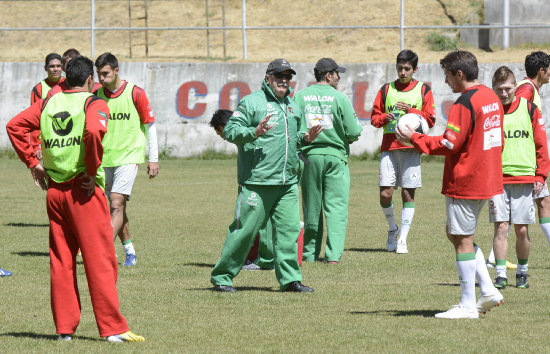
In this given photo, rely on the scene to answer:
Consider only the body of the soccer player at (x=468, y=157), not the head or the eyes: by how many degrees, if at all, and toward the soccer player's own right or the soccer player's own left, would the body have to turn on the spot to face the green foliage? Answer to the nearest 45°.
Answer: approximately 45° to the soccer player's own right

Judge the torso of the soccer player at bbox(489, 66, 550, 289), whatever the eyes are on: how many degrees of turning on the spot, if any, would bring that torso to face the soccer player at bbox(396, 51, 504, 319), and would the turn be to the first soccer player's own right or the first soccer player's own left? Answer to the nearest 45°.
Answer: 0° — they already face them

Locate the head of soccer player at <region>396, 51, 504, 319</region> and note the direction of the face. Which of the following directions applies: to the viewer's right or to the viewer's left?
to the viewer's left

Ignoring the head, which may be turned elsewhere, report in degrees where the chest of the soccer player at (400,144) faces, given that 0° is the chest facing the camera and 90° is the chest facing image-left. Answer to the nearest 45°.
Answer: approximately 0°
